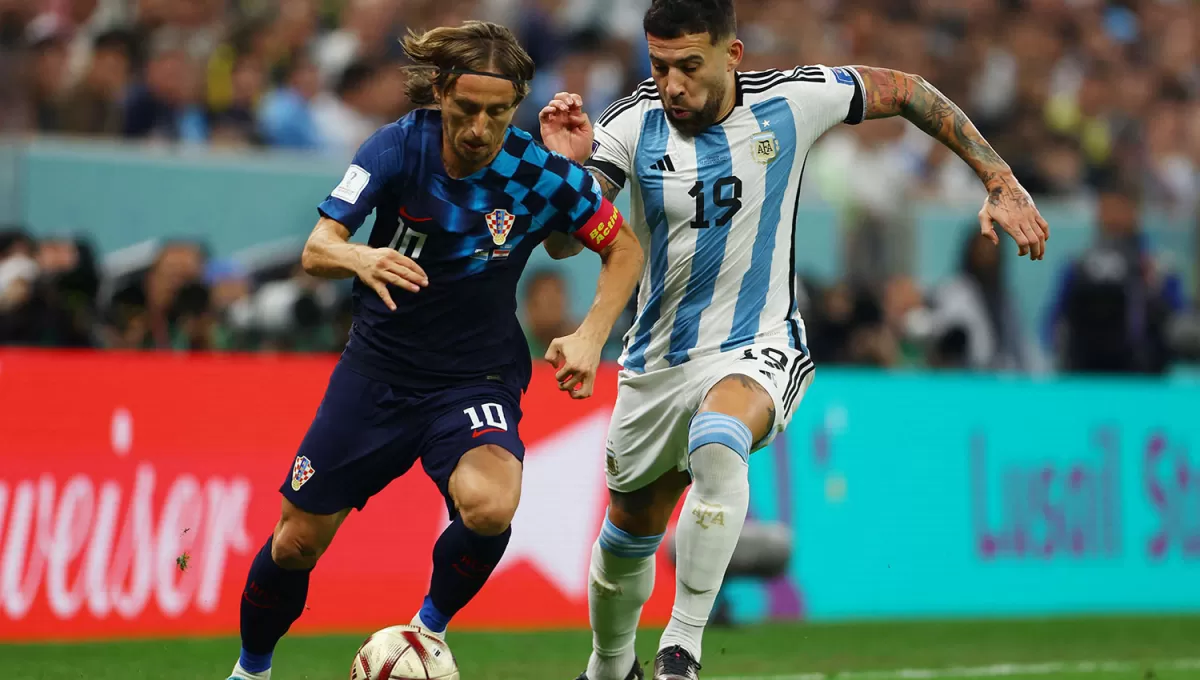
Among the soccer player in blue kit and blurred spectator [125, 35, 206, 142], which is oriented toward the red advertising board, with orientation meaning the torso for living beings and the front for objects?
the blurred spectator

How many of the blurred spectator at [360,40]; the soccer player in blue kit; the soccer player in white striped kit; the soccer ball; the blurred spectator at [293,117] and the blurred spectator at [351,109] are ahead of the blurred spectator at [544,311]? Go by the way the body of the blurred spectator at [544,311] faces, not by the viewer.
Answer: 3

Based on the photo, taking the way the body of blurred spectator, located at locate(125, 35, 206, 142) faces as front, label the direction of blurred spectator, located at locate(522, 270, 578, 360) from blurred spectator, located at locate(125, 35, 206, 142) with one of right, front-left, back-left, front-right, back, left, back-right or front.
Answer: front-left

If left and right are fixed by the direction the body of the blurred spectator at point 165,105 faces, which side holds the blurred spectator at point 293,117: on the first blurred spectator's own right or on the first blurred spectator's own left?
on the first blurred spectator's own left

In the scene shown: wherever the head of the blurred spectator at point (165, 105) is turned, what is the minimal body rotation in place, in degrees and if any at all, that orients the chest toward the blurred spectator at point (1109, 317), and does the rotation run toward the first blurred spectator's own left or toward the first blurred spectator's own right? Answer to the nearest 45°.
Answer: approximately 90° to the first blurred spectator's own left

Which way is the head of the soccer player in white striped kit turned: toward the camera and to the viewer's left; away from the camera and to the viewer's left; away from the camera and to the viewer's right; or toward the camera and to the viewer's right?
toward the camera and to the viewer's left
